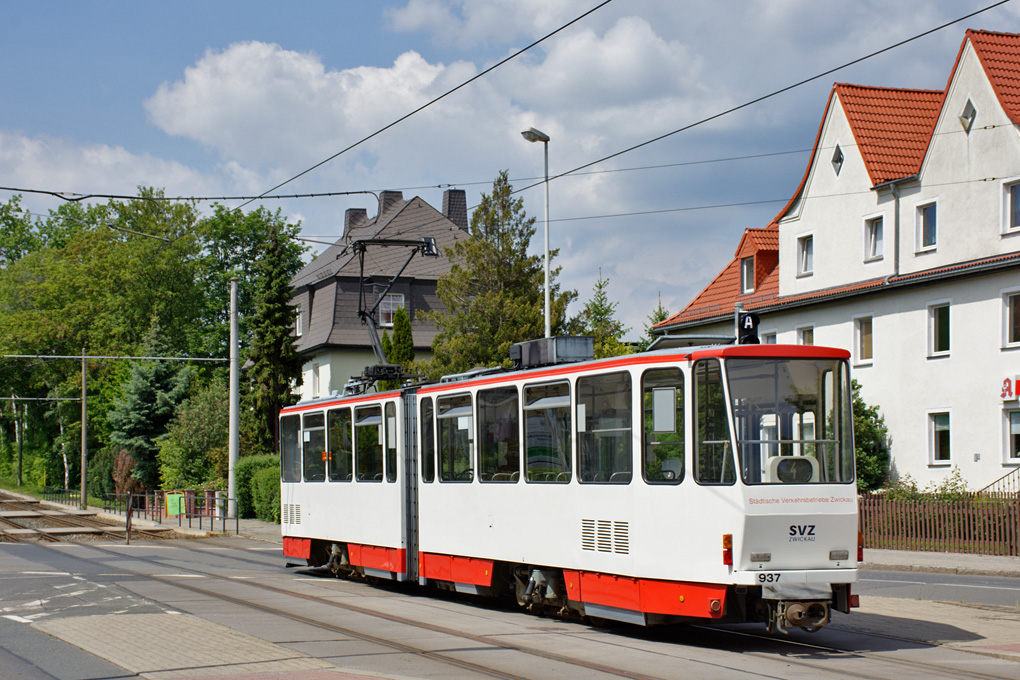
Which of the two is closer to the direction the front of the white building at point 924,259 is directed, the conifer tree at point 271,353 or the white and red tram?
the white and red tram

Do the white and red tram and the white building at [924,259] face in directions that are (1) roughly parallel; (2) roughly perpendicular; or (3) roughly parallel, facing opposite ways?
roughly perpendicular

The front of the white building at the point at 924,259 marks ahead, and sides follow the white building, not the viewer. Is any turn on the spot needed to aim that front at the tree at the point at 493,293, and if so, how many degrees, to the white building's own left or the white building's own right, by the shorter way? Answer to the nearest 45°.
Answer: approximately 45° to the white building's own right

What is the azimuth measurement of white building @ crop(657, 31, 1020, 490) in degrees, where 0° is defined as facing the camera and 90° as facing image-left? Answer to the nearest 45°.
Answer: approximately 45°

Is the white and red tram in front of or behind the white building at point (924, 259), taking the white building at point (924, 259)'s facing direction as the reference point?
in front
